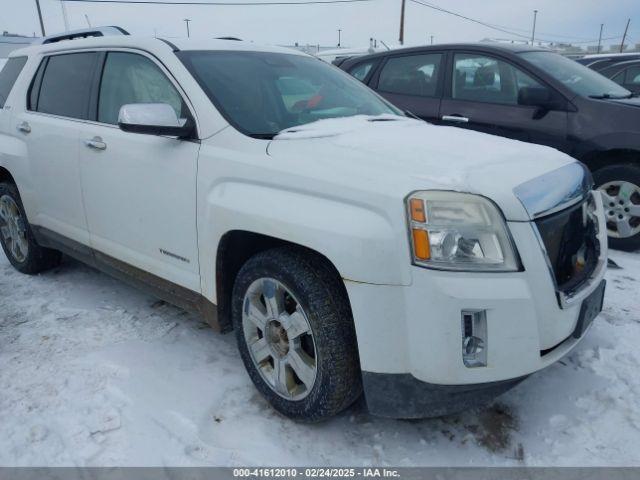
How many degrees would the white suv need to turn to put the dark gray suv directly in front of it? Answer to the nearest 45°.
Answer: approximately 90° to its left

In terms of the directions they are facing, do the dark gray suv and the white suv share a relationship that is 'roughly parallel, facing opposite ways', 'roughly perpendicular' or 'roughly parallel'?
roughly parallel

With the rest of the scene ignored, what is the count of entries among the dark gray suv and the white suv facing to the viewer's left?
0

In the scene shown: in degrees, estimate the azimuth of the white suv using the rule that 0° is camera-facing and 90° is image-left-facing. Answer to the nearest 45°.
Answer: approximately 315°

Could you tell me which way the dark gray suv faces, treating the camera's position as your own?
facing the viewer and to the right of the viewer
